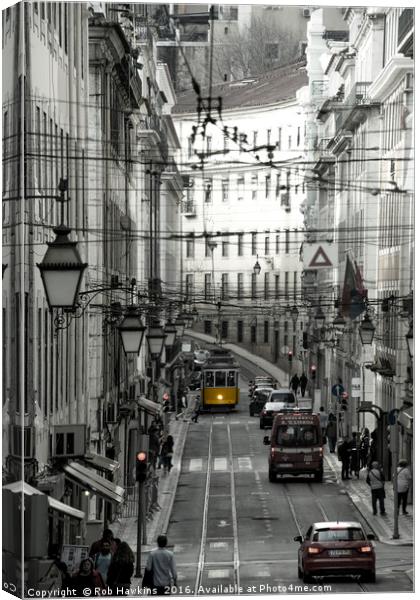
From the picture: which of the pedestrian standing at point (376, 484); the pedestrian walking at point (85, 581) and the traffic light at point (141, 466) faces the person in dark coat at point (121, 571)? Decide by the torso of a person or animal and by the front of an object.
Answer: the traffic light

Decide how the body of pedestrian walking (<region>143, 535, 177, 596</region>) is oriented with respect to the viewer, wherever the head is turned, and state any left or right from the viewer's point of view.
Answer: facing away from the viewer

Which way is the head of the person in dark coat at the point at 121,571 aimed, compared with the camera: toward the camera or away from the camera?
away from the camera

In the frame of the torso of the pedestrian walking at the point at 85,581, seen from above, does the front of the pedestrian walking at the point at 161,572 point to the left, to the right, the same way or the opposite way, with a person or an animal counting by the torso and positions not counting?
the opposite way

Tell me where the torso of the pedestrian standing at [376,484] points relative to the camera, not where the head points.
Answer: away from the camera

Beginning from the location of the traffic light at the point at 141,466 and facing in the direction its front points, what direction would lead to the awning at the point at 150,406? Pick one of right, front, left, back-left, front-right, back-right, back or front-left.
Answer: back

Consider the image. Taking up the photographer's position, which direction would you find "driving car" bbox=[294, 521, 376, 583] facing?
facing away from the viewer

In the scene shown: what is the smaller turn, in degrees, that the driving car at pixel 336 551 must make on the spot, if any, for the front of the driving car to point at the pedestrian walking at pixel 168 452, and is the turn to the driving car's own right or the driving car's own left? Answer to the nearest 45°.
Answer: approximately 45° to the driving car's own left

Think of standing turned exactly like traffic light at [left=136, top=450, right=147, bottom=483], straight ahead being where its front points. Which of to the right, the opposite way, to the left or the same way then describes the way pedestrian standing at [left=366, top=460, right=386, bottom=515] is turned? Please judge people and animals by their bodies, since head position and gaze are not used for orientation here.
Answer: the opposite way

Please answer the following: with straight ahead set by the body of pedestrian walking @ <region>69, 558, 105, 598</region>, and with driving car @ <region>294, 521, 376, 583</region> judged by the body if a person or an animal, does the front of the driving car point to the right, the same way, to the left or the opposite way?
the opposite way
